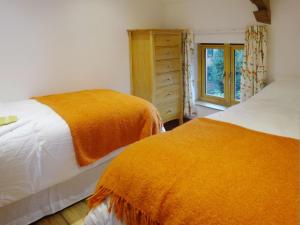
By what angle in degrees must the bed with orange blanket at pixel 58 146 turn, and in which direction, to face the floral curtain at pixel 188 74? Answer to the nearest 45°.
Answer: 0° — it already faces it

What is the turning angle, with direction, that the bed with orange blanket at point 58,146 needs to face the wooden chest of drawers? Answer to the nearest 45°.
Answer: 0° — it already faces it

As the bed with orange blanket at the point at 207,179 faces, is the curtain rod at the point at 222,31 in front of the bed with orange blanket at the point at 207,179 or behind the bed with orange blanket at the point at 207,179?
behind

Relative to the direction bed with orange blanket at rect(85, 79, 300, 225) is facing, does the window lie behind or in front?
behind

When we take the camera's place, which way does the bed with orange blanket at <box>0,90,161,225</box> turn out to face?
facing away from the viewer and to the right of the viewer

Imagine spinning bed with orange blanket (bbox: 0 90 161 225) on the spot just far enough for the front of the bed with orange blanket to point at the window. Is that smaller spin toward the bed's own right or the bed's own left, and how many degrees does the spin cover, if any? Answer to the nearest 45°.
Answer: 0° — it already faces it
